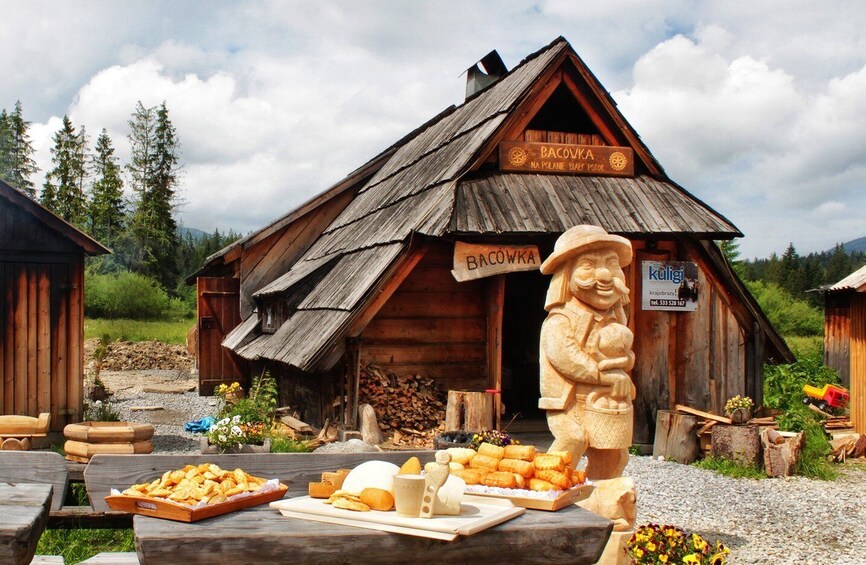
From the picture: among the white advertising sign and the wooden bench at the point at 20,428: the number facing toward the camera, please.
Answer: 2

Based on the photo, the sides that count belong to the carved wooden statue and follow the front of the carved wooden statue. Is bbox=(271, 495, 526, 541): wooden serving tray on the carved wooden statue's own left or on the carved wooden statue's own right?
on the carved wooden statue's own right

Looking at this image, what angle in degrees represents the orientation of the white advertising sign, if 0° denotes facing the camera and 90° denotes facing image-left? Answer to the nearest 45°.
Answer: approximately 0°

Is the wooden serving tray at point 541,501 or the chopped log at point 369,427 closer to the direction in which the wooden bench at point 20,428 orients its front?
the wooden serving tray

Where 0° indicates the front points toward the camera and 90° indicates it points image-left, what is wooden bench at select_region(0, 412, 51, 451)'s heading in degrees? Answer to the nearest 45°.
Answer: approximately 0°

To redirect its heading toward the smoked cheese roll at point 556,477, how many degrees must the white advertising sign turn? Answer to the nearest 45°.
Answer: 0° — it already faces it

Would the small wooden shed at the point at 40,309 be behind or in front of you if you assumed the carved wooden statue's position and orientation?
behind

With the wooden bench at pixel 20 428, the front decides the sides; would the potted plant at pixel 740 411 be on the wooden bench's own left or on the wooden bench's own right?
on the wooden bench's own left

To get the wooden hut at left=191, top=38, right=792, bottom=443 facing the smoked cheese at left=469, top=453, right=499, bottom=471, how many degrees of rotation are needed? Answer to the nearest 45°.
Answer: approximately 45° to its right

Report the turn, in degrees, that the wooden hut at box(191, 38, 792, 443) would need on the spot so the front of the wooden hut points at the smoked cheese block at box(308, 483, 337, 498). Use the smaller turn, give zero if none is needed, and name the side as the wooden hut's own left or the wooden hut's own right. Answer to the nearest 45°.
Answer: approximately 45° to the wooden hut's own right
